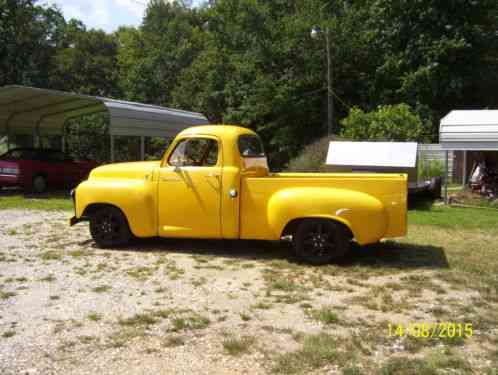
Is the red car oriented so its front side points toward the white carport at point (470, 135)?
no

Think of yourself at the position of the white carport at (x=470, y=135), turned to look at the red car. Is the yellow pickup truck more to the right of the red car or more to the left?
left

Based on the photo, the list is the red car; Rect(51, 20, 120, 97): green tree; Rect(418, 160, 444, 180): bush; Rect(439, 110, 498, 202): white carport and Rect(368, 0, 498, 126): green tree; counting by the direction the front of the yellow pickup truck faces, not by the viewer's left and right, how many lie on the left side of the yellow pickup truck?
0

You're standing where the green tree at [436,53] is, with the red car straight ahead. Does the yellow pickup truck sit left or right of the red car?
left

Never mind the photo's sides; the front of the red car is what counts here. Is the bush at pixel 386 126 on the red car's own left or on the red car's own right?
on the red car's own right

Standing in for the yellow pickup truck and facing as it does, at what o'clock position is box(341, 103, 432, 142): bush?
The bush is roughly at 4 o'clock from the yellow pickup truck.

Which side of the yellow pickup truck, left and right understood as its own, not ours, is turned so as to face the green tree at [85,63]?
right

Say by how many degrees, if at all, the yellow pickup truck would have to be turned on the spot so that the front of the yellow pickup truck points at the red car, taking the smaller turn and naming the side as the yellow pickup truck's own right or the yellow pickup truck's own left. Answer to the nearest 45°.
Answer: approximately 45° to the yellow pickup truck's own right

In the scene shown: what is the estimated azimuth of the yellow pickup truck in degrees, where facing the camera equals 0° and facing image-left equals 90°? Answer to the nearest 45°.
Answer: approximately 90°

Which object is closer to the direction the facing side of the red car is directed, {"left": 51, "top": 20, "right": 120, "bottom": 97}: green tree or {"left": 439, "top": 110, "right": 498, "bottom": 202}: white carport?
the green tree

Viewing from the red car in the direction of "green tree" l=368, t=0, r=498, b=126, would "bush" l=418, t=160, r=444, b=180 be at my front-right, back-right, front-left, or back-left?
front-right

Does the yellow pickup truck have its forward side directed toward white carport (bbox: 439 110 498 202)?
no

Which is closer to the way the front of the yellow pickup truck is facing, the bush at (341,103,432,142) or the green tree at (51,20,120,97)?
the green tree

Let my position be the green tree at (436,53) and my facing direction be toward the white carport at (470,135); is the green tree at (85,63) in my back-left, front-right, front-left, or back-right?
back-right
